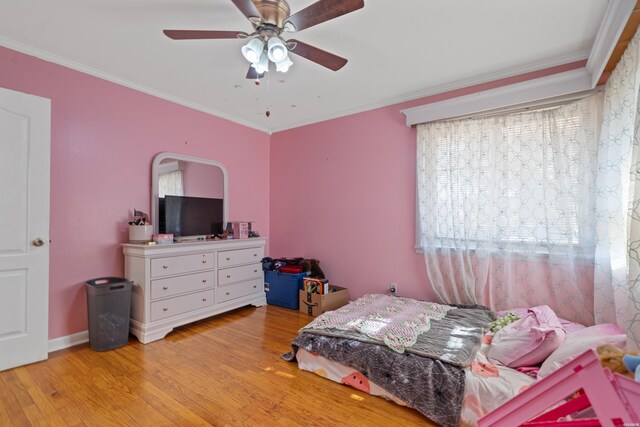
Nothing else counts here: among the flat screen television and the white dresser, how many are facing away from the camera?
0

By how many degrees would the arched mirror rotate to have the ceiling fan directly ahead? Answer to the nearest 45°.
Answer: approximately 45° to its right

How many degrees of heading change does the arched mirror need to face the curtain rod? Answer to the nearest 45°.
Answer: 0° — it already faces it

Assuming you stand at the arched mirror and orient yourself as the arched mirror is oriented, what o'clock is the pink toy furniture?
The pink toy furniture is roughly at 1 o'clock from the arched mirror.

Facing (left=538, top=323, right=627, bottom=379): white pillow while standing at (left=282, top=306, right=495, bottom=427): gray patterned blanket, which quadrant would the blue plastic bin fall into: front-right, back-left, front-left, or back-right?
back-left

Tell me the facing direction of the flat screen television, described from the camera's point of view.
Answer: facing the viewer and to the right of the viewer

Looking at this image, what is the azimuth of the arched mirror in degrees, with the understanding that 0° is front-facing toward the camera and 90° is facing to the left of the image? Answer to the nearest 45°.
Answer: approximately 315°

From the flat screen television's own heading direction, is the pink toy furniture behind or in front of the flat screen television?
in front
